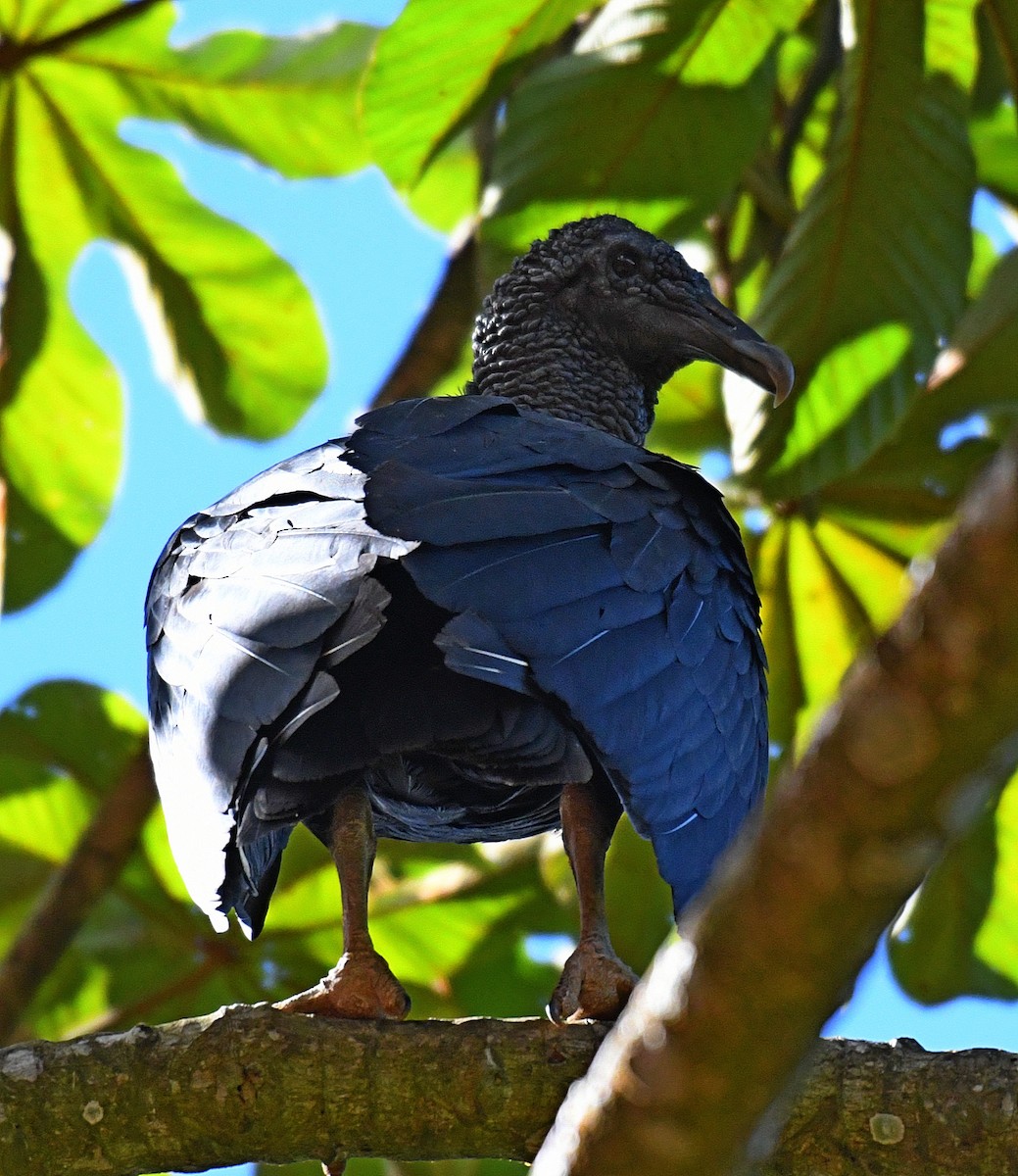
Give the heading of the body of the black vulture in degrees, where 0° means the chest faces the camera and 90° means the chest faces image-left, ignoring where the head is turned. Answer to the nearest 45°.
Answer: approximately 180°

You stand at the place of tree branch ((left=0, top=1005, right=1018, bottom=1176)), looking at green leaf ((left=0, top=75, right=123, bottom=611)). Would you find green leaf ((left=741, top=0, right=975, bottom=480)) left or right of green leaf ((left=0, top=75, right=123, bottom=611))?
right

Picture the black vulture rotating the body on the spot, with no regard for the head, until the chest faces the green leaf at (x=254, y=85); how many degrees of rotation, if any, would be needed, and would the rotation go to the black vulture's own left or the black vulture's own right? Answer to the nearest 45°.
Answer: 0° — it already faces it

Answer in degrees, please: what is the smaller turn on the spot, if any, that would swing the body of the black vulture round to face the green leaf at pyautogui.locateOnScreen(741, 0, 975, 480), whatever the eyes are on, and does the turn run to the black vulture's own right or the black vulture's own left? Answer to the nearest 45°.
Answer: approximately 45° to the black vulture's own right

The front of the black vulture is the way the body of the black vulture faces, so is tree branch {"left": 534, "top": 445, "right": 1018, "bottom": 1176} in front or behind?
behind
